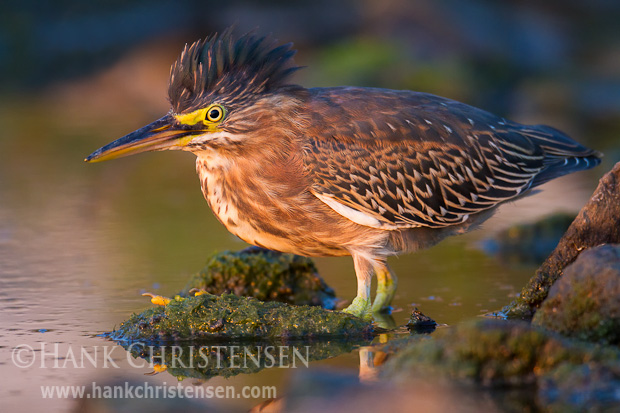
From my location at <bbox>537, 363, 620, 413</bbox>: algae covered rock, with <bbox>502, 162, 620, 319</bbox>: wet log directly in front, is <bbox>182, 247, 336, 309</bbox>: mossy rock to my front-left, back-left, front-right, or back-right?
front-left

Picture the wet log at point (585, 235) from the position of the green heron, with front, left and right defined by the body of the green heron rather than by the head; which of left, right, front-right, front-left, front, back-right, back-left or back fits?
back

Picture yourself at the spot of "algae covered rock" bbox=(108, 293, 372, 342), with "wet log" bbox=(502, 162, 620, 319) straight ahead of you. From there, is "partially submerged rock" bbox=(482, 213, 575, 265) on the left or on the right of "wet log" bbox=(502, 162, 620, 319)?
left

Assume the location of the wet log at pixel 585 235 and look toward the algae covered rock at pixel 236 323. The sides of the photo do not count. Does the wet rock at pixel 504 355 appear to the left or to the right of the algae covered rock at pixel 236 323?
left

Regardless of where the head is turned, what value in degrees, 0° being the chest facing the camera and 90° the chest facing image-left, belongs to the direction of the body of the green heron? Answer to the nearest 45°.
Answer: approximately 90°

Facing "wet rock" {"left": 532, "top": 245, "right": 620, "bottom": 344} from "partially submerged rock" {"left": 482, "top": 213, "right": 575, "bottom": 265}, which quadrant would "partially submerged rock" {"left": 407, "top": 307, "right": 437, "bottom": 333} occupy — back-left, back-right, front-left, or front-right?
front-right

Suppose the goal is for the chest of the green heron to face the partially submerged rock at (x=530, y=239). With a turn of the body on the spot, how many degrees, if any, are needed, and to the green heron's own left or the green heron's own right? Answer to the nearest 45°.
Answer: approximately 135° to the green heron's own right
